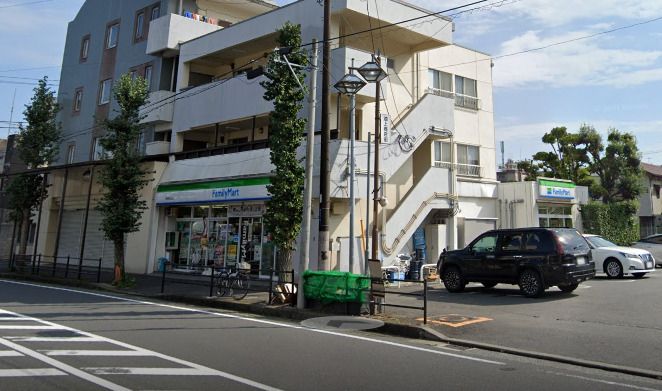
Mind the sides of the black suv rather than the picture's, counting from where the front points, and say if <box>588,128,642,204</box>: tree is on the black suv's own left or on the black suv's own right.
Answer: on the black suv's own right

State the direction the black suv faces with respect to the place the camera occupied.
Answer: facing away from the viewer and to the left of the viewer

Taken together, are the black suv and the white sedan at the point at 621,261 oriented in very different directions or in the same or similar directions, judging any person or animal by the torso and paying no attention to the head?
very different directions

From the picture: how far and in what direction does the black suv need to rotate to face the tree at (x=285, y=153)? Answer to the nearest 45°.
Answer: approximately 45° to its left

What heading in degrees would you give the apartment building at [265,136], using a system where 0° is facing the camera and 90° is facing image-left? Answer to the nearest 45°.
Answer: approximately 45°

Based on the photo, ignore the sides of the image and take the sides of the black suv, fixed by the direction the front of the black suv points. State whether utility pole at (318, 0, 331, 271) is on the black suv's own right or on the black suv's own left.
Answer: on the black suv's own left

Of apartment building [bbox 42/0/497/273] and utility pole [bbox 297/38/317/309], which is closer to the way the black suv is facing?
the apartment building

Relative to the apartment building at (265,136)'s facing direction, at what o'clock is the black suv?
The black suv is roughly at 9 o'clock from the apartment building.

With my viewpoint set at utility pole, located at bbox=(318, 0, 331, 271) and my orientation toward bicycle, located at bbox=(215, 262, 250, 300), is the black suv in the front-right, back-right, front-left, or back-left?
back-right

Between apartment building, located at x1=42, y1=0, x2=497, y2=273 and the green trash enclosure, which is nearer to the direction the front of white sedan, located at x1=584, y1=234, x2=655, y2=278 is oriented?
the green trash enclosure

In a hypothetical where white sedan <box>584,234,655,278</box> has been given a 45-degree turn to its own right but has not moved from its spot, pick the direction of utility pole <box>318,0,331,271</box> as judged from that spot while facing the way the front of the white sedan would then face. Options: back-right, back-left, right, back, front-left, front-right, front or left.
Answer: front-right

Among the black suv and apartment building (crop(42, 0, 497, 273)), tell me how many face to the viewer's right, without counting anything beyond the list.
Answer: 0

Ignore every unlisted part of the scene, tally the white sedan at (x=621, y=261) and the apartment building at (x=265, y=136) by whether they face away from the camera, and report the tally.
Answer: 0

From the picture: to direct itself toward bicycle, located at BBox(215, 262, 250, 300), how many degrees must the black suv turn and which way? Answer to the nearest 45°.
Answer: approximately 45° to its left

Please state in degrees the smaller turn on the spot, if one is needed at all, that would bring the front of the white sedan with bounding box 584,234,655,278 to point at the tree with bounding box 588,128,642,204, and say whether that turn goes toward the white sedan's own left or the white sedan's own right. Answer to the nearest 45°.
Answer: approximately 135° to the white sedan's own left

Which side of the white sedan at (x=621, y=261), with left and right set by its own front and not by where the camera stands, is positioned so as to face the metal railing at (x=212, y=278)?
right
